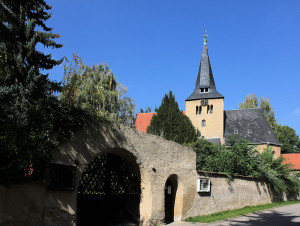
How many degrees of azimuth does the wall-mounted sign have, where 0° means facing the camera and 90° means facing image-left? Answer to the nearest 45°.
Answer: approximately 0°

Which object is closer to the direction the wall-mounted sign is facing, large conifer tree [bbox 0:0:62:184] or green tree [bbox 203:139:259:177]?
the large conifer tree

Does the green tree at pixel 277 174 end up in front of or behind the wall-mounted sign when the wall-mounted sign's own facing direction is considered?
behind

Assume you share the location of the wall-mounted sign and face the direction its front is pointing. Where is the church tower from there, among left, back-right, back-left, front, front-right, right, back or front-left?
back

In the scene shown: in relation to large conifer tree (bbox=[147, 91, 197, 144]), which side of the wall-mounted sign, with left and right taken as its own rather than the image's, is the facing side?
back

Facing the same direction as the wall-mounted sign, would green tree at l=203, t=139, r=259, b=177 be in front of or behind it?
behind

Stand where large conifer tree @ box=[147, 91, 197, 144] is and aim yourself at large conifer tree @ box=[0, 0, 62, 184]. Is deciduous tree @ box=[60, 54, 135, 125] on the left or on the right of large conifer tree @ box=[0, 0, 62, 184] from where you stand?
right

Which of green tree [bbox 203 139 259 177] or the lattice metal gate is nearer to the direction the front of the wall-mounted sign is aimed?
the lattice metal gate
